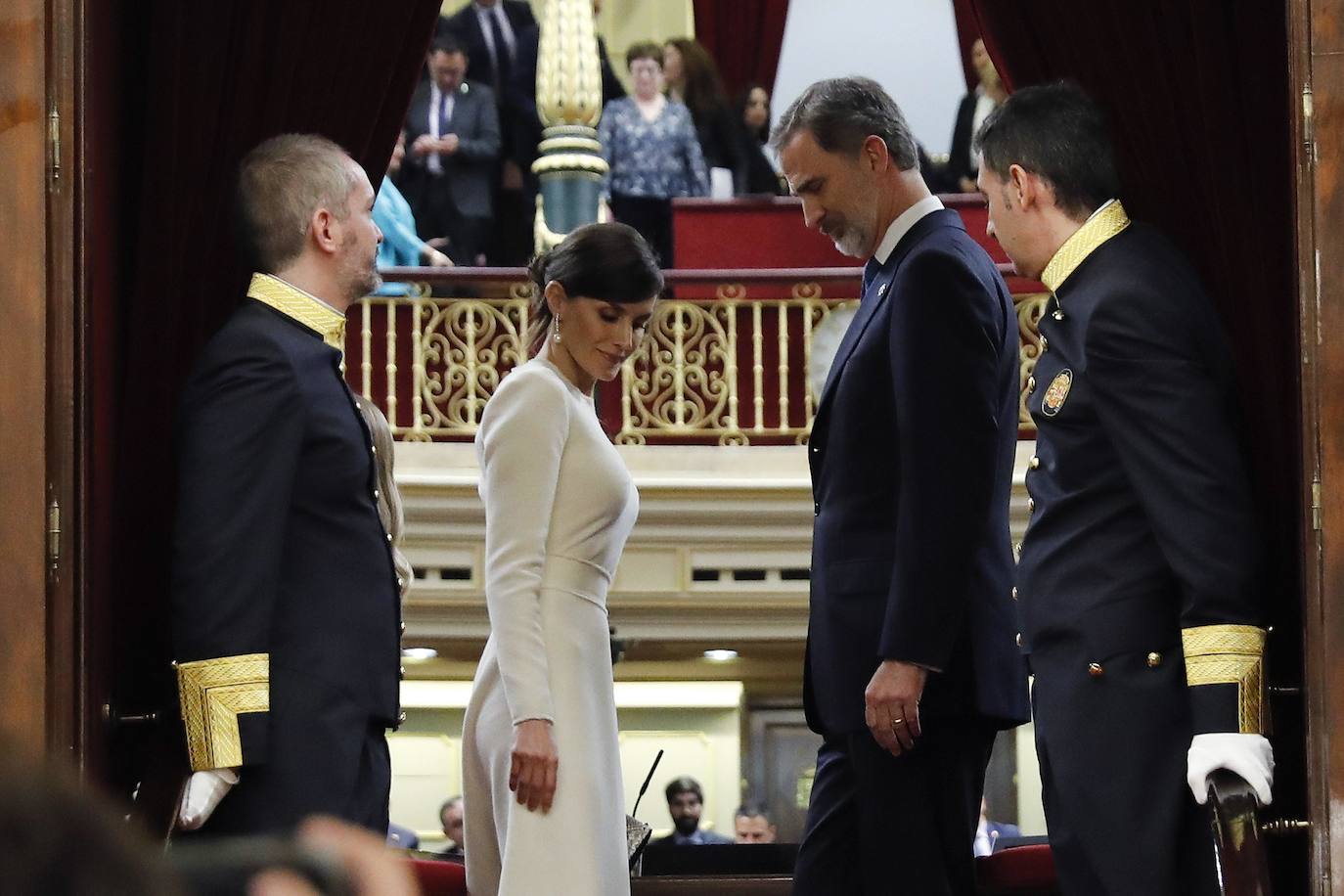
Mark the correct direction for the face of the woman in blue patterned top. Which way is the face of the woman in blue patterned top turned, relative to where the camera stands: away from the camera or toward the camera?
toward the camera

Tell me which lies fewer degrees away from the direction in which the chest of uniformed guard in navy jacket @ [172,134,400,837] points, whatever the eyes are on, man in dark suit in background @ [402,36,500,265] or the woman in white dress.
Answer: the woman in white dress

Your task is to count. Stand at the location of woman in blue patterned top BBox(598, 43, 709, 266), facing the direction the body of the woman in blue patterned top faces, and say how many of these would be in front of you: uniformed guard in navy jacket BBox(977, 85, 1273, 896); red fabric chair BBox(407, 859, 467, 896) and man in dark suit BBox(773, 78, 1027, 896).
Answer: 3

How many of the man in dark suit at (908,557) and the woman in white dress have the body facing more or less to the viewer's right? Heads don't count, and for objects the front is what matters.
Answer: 1

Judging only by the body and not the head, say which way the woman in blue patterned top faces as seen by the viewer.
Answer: toward the camera

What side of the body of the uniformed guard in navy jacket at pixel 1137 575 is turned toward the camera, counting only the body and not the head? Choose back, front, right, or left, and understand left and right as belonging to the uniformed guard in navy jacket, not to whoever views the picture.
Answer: left

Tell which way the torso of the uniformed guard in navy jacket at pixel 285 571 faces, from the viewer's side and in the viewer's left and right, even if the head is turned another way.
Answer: facing to the right of the viewer

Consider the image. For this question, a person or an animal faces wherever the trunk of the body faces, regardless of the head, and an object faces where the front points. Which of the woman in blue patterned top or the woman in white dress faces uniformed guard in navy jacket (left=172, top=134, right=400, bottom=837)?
the woman in blue patterned top

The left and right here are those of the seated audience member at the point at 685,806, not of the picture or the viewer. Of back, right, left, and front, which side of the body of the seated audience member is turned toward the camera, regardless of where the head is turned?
front

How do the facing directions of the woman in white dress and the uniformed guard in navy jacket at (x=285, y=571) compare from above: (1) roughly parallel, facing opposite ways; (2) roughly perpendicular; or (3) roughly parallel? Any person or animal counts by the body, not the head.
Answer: roughly parallel

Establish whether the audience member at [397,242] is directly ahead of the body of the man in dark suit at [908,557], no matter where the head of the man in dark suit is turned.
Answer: no

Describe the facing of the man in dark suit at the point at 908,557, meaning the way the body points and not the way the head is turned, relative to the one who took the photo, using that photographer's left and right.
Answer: facing to the left of the viewer

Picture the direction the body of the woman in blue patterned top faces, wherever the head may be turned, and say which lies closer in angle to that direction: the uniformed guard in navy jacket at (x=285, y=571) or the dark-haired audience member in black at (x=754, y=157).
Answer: the uniformed guard in navy jacket

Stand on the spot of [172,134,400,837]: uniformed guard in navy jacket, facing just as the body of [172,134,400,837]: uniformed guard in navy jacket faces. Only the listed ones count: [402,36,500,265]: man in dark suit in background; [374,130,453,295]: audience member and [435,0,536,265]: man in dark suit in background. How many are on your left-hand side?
3
